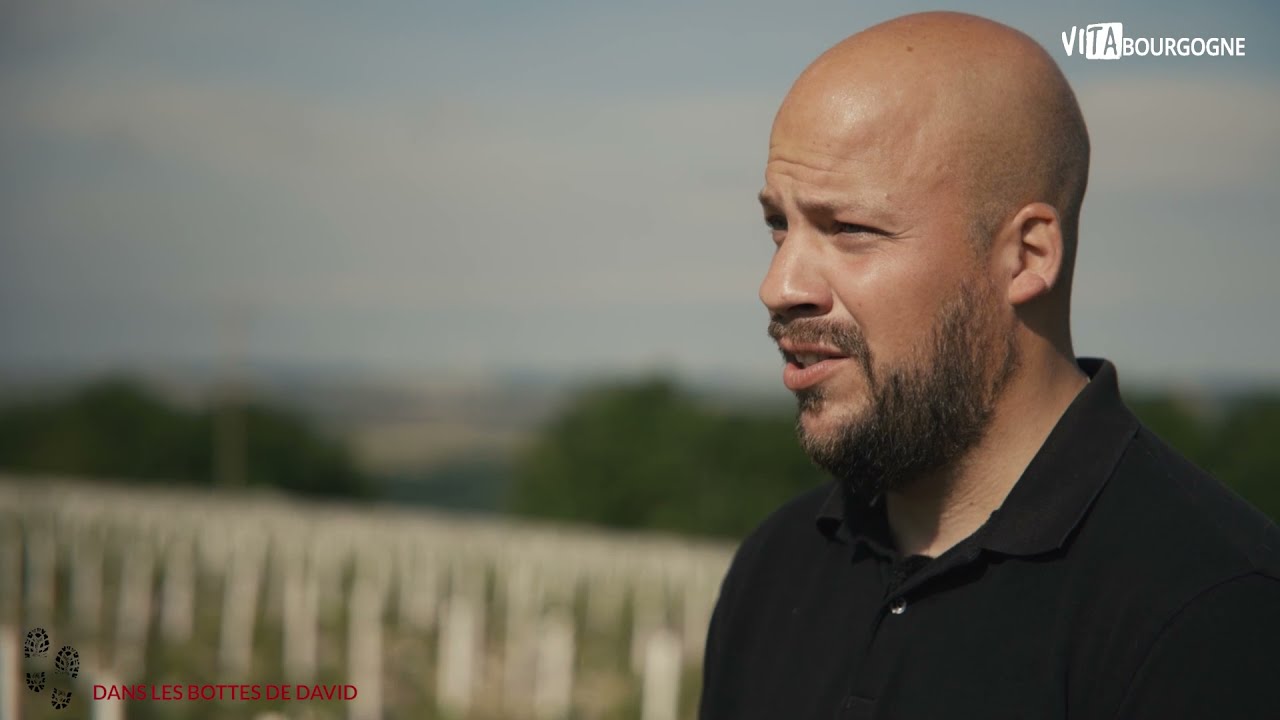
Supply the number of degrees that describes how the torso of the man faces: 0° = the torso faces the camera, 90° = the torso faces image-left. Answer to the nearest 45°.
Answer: approximately 45°

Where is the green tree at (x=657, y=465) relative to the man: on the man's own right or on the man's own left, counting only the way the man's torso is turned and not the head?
on the man's own right
